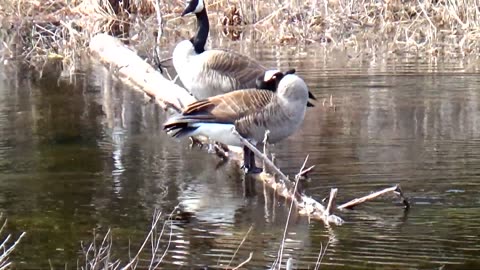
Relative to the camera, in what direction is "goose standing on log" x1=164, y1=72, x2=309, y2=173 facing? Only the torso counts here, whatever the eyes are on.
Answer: to the viewer's right

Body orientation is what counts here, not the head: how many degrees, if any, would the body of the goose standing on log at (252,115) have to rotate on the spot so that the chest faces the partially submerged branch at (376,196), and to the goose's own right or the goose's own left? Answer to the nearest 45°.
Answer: approximately 45° to the goose's own right

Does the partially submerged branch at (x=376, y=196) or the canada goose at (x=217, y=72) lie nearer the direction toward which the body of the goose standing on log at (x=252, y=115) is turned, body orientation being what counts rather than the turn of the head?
the partially submerged branch

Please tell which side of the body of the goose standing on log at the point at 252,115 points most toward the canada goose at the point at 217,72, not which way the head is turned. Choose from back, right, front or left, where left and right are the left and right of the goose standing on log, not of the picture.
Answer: left
